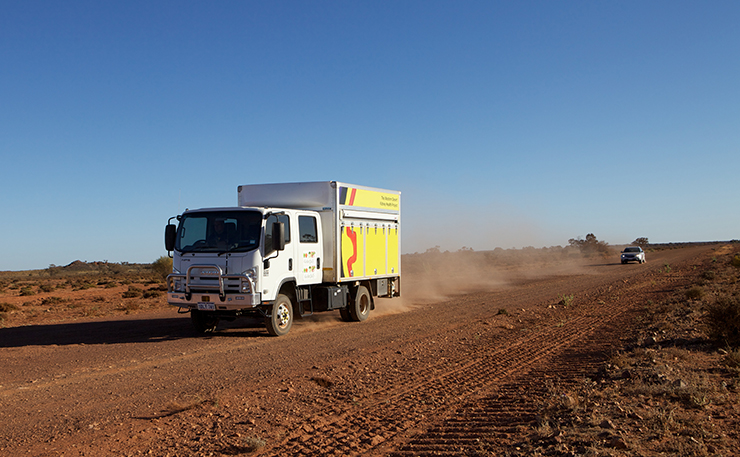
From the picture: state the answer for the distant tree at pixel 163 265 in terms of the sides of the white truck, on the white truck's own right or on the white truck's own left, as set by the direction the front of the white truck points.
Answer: on the white truck's own right

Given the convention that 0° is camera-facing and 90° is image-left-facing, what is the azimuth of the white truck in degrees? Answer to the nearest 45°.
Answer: approximately 45°
